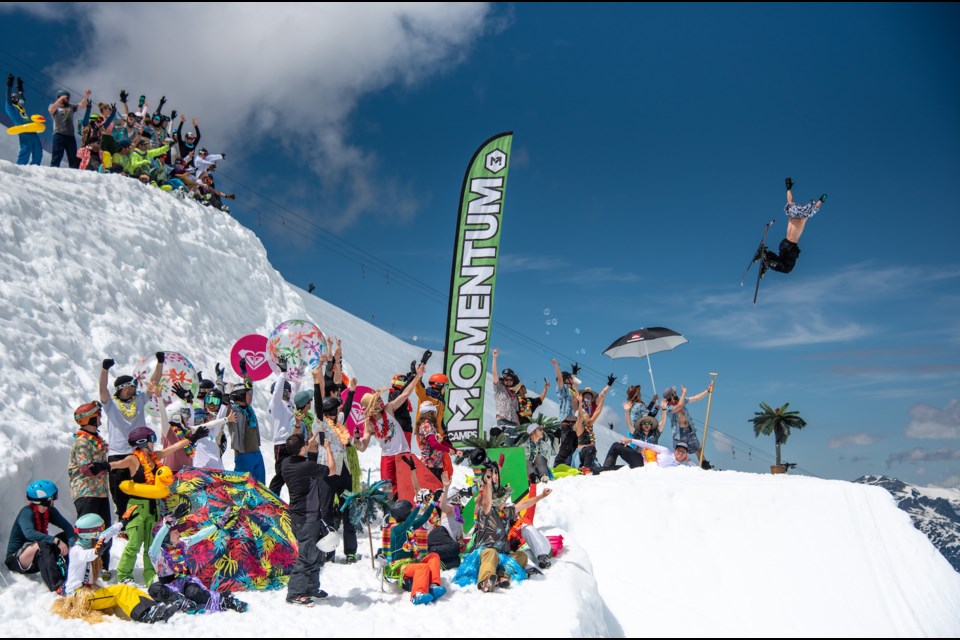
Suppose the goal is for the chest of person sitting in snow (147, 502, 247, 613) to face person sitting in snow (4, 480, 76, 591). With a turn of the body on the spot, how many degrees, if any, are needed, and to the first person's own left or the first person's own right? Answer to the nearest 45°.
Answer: approximately 135° to the first person's own right

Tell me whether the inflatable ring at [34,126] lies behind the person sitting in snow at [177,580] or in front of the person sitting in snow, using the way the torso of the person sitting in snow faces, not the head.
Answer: behind

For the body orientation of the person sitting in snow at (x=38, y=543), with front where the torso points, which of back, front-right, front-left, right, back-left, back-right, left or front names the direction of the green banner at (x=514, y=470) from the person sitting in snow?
front-left

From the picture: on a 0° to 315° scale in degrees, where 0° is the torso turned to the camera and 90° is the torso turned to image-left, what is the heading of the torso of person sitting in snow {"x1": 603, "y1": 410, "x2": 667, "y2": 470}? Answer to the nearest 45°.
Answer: approximately 45°

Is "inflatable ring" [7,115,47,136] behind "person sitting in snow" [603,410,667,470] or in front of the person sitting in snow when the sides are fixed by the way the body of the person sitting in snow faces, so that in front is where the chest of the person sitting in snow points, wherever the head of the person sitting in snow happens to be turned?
in front

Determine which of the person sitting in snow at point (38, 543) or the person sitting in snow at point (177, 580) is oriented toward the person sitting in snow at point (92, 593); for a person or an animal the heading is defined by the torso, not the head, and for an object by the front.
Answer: the person sitting in snow at point (38, 543)

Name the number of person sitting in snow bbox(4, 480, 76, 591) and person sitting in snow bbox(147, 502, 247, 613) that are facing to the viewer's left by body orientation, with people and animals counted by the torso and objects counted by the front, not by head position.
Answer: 0

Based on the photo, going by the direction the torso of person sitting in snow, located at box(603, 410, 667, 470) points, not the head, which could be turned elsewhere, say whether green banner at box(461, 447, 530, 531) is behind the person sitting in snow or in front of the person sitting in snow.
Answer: in front

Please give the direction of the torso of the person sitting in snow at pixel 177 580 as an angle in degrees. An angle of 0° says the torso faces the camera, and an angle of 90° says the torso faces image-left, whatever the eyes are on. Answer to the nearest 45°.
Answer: approximately 315°

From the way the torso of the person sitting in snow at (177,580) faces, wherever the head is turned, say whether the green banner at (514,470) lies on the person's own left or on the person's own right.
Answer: on the person's own left
